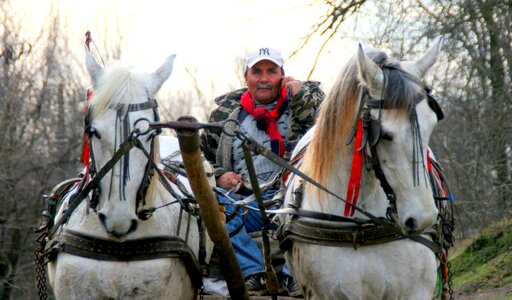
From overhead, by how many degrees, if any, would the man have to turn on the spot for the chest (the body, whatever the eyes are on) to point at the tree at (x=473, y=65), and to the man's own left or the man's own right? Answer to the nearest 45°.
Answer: approximately 135° to the man's own left

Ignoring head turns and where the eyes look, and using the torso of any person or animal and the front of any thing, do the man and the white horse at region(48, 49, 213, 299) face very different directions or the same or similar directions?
same or similar directions

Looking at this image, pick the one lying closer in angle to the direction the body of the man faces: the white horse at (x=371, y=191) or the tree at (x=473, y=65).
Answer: the white horse

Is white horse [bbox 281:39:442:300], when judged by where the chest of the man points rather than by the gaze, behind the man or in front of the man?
in front

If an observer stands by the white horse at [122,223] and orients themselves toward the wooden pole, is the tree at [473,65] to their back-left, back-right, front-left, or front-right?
front-left

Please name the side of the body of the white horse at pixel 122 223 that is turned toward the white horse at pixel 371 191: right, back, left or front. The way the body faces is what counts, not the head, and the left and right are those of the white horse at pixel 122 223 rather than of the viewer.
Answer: left

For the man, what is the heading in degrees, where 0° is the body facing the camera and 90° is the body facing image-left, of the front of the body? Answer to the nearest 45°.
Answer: approximately 0°

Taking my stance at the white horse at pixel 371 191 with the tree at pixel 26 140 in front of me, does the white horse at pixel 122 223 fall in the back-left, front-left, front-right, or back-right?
front-left

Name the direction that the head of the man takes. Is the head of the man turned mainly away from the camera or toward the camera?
toward the camera

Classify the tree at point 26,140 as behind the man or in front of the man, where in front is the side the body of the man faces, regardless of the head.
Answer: behind

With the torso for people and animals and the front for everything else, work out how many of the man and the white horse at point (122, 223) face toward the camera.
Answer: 2

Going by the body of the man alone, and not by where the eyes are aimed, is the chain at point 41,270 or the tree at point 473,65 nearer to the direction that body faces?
the chain

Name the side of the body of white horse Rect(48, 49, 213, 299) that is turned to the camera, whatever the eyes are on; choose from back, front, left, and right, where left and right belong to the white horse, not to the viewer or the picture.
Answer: front
